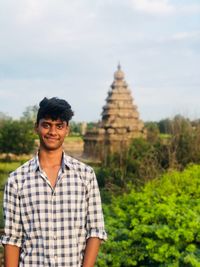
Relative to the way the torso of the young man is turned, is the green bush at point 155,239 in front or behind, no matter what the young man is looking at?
behind

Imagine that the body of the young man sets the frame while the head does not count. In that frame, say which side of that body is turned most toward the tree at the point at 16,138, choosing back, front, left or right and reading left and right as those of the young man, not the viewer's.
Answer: back

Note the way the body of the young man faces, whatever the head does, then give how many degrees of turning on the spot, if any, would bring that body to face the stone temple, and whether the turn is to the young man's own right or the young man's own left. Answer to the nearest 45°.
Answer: approximately 180°

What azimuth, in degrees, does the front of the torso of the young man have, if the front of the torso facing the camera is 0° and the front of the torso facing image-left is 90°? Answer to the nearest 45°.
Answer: approximately 0°
